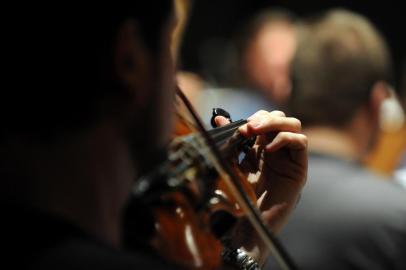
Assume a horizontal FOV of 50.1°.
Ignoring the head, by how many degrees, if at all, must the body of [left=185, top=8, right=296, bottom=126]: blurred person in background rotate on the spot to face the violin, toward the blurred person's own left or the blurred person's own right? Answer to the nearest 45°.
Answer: approximately 45° to the blurred person's own right
